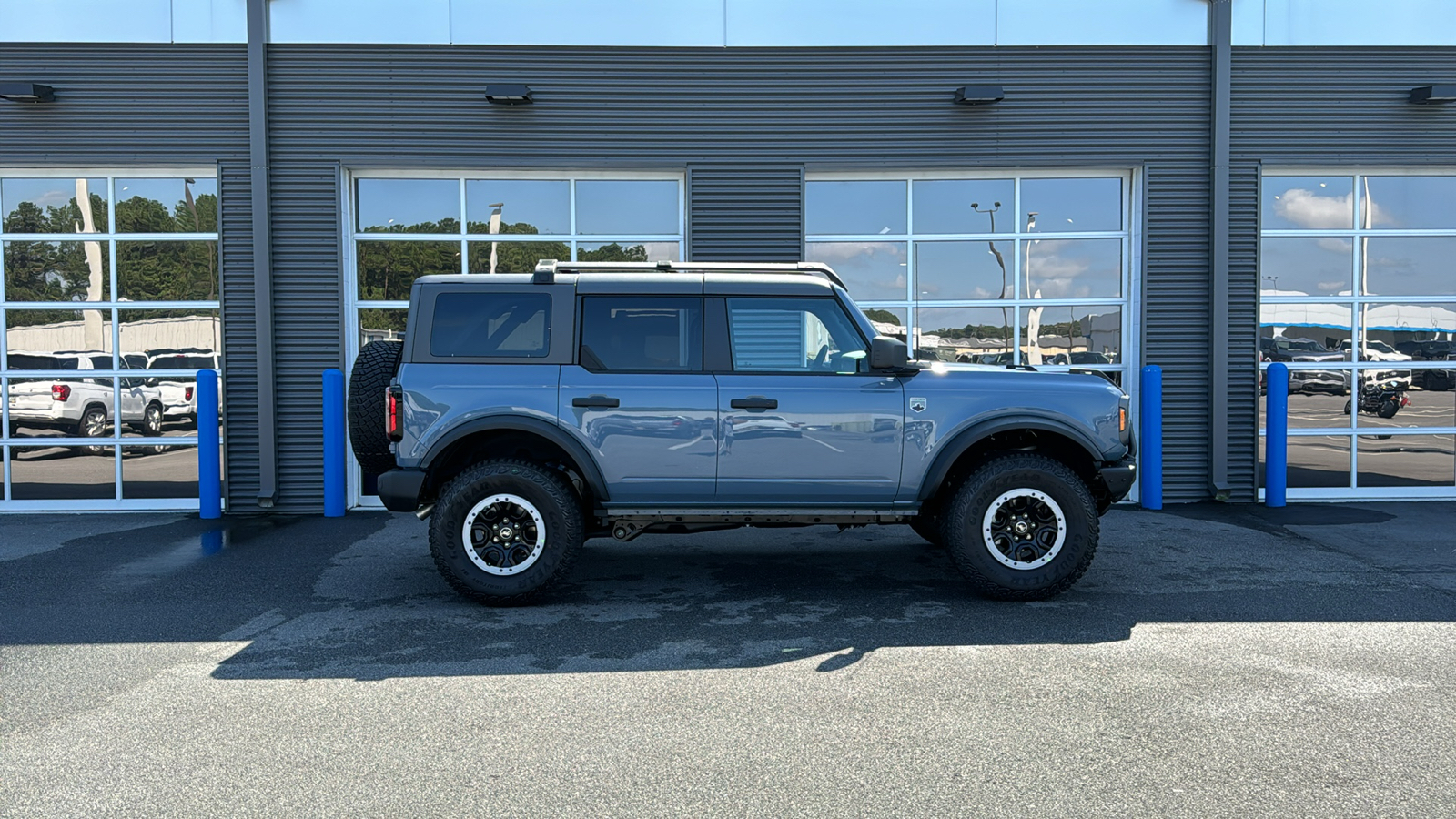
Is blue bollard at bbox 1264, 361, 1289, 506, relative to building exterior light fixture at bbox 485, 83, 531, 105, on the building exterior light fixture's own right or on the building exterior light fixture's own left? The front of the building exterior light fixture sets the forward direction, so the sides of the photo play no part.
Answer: on the building exterior light fixture's own left

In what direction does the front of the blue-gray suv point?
to the viewer's right

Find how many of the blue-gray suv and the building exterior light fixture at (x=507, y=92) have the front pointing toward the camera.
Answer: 1

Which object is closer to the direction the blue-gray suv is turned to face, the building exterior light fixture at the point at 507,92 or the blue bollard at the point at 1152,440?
the blue bollard

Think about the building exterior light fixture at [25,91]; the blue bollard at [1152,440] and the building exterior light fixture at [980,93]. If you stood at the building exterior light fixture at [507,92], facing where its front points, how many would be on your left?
2

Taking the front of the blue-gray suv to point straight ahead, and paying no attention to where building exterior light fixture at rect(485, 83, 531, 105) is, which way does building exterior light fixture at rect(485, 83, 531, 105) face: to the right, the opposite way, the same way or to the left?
to the right

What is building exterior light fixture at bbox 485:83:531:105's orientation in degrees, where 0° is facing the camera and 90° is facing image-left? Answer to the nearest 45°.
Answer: approximately 0°

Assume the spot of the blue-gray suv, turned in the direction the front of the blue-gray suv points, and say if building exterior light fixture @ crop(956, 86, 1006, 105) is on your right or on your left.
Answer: on your left

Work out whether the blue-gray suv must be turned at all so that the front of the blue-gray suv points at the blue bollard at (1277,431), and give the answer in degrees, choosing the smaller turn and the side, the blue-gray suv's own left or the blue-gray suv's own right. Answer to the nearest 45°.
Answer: approximately 45° to the blue-gray suv's own left

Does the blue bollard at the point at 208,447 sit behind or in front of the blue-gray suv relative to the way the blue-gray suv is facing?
behind

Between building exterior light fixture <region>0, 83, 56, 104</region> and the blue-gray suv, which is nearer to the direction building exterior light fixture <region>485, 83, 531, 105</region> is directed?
the blue-gray suv
